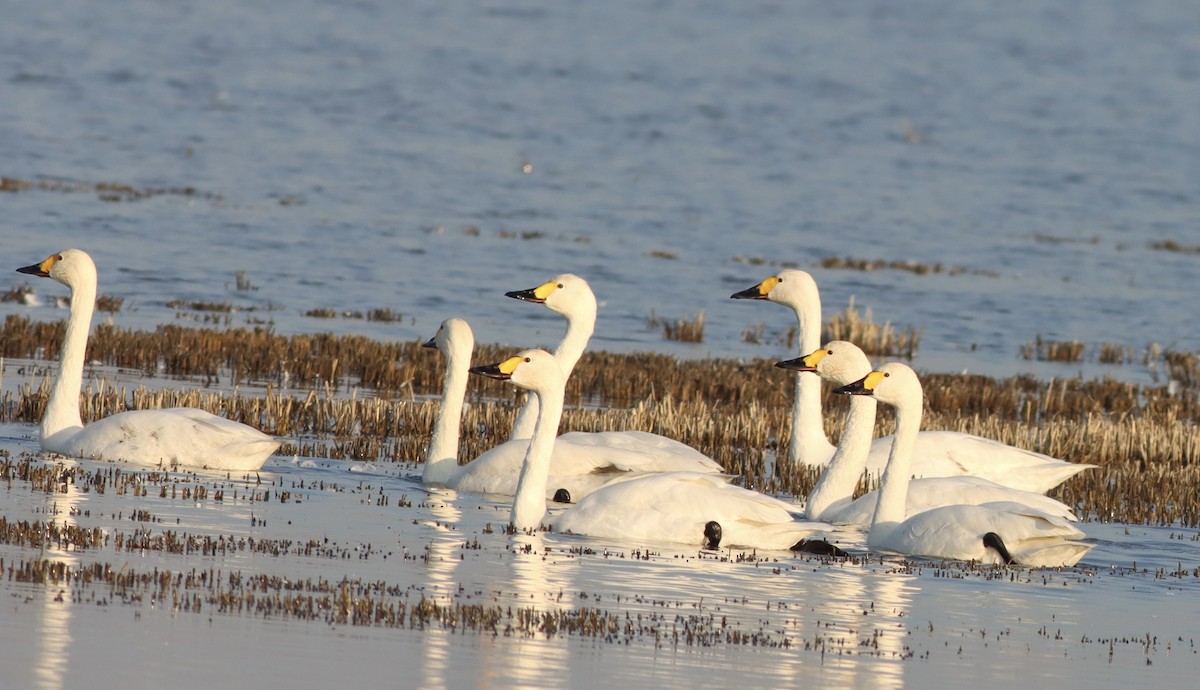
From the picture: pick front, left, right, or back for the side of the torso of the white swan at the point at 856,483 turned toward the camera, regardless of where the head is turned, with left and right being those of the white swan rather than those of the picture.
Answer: left

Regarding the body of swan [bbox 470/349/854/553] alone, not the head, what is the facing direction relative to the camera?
to the viewer's left

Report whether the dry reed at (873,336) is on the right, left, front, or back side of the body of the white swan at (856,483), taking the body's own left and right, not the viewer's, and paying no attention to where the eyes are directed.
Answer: right

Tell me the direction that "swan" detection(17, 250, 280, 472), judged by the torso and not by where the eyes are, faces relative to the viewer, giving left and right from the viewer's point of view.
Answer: facing to the left of the viewer

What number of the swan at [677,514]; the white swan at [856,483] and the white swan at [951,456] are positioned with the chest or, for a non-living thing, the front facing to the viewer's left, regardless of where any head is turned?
3

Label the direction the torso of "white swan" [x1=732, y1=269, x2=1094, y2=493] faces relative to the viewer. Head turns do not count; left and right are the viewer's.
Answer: facing to the left of the viewer

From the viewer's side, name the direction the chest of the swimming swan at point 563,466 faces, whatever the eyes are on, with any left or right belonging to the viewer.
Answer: facing to the left of the viewer

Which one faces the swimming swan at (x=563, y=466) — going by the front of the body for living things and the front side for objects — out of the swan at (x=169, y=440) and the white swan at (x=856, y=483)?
the white swan

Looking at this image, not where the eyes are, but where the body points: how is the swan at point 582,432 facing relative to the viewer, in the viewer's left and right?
facing to the left of the viewer

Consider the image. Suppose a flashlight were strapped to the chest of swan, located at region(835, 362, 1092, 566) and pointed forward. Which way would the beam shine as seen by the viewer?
to the viewer's left

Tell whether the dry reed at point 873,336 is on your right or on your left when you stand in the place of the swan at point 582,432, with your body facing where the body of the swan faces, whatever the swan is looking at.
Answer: on your right

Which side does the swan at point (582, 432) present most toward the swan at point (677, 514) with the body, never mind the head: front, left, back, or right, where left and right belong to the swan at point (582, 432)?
left

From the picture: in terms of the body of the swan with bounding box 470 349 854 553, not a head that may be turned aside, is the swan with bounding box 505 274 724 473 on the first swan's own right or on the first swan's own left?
on the first swan's own right

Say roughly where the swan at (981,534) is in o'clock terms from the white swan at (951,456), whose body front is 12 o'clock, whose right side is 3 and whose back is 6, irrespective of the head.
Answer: The swan is roughly at 9 o'clock from the white swan.

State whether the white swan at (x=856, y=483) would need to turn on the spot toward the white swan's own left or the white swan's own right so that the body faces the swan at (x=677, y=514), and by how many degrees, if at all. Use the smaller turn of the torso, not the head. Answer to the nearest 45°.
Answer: approximately 45° to the white swan's own left
